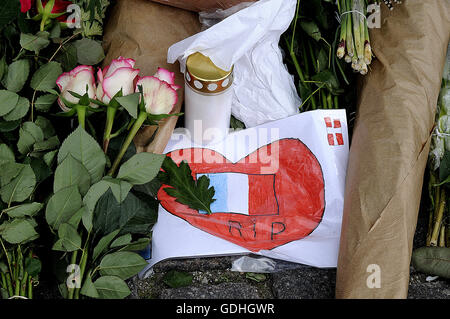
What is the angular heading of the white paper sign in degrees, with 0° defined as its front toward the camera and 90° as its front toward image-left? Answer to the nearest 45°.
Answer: approximately 0°
